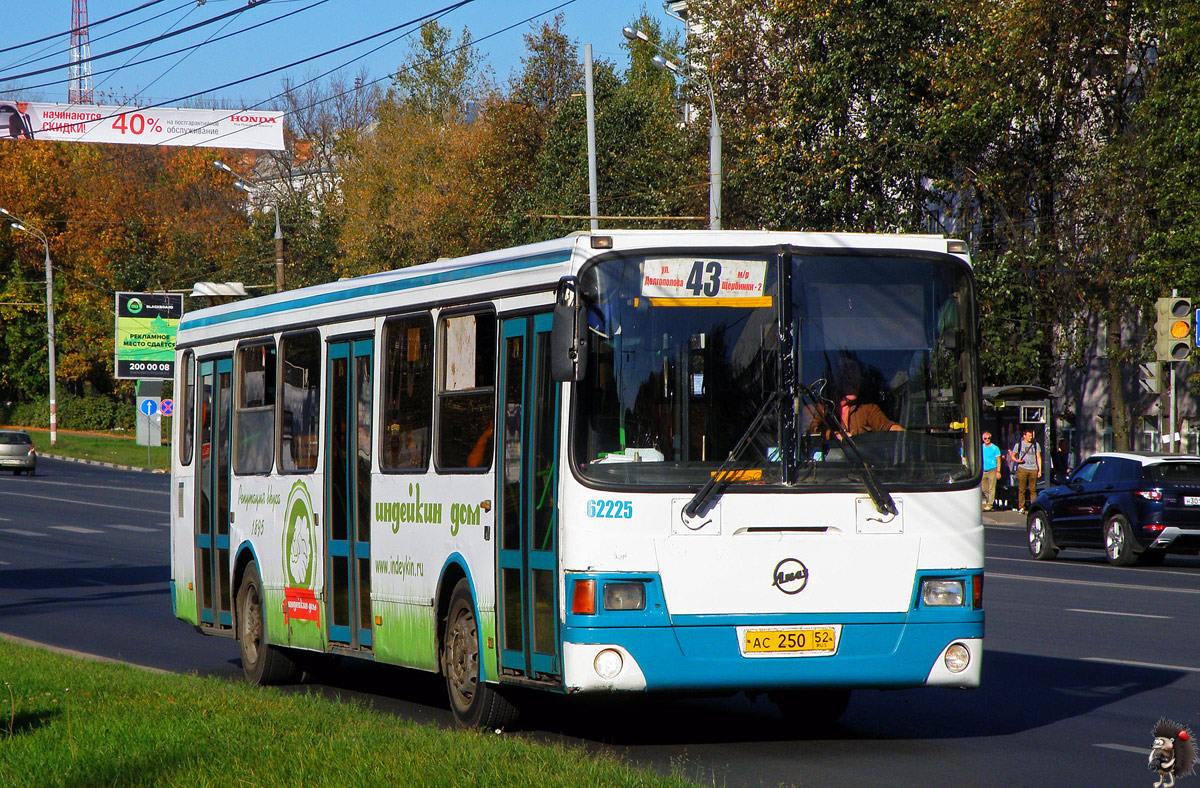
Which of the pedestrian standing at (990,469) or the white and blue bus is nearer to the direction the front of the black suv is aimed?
the pedestrian standing

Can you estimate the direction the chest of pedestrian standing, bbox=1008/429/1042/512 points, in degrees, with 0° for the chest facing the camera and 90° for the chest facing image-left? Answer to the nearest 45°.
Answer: approximately 0°

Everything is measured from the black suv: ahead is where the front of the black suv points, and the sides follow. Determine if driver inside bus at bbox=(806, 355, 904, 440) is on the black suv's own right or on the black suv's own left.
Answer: on the black suv's own left

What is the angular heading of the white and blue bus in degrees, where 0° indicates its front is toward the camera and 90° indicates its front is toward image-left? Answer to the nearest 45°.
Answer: approximately 315°

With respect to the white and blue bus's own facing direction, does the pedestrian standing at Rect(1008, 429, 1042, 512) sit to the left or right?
on its left

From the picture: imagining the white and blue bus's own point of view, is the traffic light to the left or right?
on its left

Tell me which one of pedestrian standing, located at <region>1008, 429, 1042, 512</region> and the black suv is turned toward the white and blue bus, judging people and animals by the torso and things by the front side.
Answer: the pedestrian standing

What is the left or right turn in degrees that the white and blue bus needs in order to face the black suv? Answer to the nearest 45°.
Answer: approximately 90° to its left

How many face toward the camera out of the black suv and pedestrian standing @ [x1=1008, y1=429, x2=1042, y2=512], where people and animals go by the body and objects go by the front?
1
